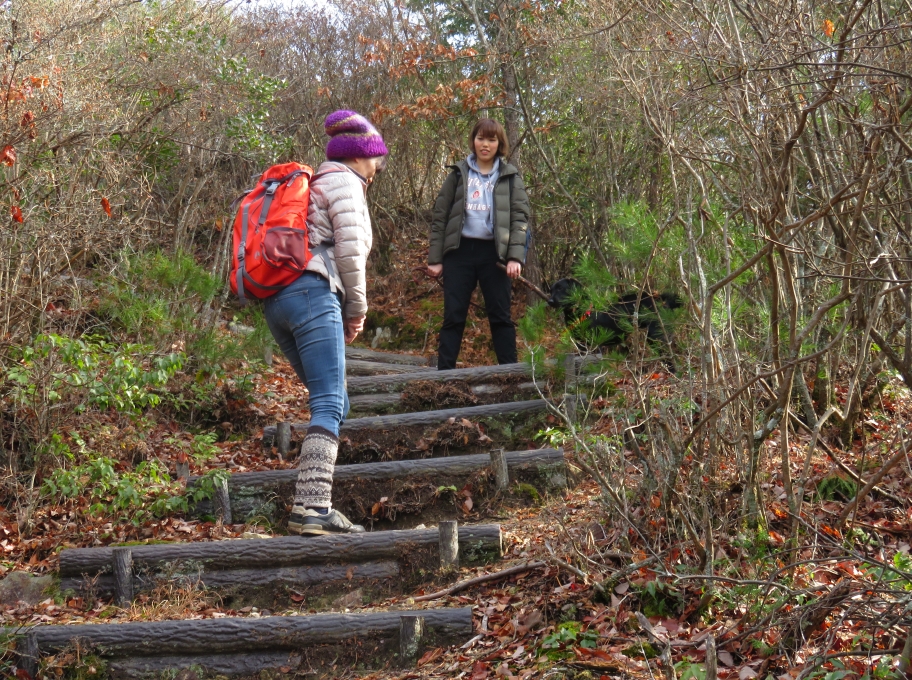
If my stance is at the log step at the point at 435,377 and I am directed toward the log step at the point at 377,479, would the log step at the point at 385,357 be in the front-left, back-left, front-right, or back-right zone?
back-right

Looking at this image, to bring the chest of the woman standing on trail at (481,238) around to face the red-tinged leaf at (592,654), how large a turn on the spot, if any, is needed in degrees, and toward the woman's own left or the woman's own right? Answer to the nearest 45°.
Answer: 0° — they already face it

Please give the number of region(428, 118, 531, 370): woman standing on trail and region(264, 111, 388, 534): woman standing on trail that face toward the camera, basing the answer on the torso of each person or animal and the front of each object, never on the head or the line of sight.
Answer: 1

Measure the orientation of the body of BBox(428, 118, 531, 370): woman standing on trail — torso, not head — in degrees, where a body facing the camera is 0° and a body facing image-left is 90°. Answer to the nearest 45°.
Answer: approximately 0°

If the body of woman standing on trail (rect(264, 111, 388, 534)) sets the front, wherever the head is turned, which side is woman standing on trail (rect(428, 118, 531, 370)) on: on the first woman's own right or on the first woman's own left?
on the first woman's own left

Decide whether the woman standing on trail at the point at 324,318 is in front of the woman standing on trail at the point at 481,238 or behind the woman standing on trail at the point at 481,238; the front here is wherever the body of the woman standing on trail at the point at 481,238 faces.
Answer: in front

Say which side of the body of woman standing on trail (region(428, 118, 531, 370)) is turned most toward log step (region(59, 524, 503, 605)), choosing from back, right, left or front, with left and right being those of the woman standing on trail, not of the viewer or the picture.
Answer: front

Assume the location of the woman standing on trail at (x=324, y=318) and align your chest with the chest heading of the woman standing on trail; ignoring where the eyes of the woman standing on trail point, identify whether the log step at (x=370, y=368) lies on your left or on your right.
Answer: on your left
